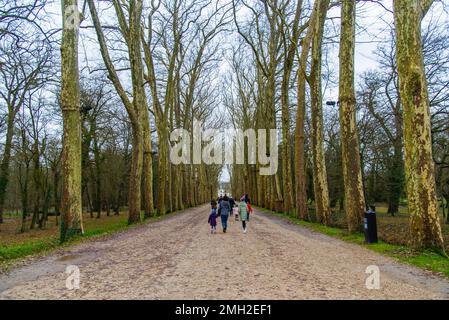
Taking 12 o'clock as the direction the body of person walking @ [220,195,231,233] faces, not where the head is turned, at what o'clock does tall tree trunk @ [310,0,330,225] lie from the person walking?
The tall tree trunk is roughly at 2 o'clock from the person walking.

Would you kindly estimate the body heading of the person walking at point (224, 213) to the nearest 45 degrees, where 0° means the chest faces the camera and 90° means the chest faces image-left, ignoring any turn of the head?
approximately 180°

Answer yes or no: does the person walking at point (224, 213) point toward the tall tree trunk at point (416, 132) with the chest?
no

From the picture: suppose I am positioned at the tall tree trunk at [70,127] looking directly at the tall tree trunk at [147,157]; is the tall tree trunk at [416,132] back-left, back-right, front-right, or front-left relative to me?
back-right

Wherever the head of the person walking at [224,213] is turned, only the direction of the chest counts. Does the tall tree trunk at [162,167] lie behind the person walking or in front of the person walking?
in front

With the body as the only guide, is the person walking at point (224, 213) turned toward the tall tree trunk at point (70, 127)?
no

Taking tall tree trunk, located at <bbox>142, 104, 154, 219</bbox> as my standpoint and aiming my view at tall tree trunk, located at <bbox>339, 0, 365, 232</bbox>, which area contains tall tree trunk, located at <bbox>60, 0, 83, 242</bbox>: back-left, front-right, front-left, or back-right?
front-right

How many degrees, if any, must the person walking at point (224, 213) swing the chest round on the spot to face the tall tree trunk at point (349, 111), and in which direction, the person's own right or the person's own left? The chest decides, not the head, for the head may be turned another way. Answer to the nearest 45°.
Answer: approximately 135° to the person's own right

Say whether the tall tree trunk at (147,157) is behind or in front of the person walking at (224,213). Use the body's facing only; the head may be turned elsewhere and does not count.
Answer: in front
